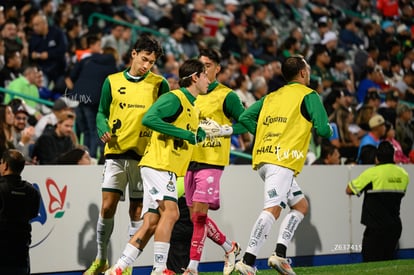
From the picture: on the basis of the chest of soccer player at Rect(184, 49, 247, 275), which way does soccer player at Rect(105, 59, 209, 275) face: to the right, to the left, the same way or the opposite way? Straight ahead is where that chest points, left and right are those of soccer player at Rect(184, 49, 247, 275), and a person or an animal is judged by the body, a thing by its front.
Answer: to the left

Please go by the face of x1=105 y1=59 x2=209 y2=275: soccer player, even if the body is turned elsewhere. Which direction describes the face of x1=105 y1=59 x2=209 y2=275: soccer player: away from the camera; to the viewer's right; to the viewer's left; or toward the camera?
to the viewer's right

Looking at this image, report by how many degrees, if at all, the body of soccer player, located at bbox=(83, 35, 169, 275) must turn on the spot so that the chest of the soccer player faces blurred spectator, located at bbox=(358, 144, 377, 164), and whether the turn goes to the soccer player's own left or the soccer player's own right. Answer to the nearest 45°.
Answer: approximately 135° to the soccer player's own left

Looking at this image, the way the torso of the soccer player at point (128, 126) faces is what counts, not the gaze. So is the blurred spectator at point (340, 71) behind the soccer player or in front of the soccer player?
behind

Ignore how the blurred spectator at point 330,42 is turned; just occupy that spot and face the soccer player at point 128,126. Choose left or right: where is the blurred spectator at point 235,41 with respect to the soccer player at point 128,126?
right

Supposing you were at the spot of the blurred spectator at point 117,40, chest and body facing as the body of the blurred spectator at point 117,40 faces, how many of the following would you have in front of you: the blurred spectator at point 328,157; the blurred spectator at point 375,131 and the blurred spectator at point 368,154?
3

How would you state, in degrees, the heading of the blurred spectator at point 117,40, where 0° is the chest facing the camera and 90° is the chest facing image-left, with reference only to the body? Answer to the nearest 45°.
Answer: approximately 315°

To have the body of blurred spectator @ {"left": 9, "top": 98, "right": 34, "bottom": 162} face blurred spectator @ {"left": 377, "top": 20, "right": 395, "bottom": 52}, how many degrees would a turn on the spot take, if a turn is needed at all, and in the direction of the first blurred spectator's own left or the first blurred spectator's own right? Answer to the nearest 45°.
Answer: approximately 135° to the first blurred spectator's own left

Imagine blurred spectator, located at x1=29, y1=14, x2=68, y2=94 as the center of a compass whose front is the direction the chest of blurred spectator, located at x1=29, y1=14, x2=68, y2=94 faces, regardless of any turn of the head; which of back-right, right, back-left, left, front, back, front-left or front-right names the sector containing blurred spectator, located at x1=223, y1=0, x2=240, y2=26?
back

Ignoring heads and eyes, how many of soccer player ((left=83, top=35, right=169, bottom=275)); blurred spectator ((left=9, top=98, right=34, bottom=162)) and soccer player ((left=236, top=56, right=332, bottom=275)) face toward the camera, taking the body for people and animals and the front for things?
2
